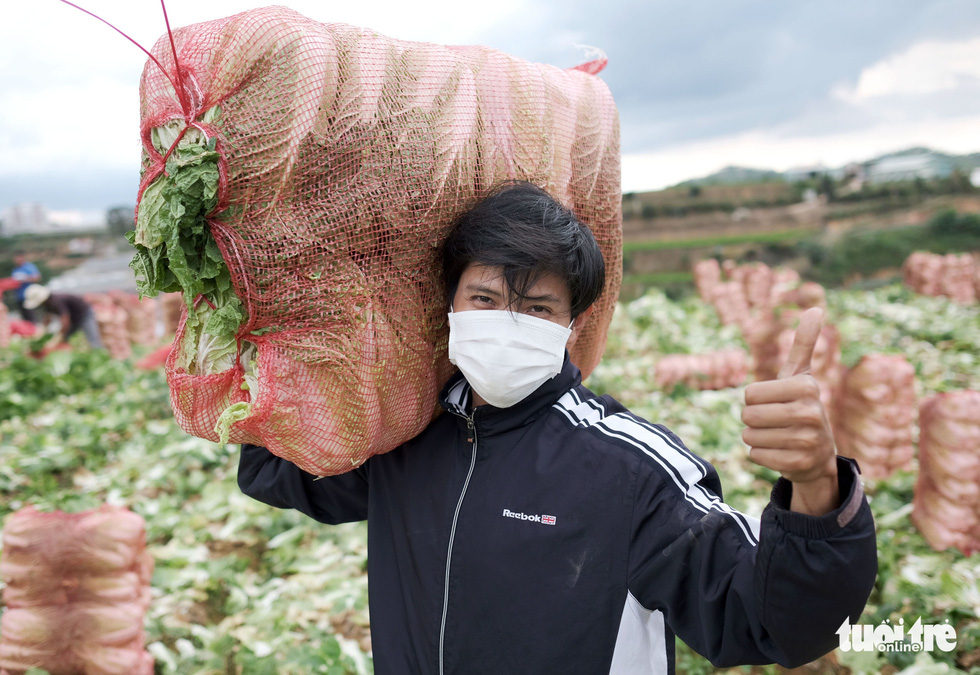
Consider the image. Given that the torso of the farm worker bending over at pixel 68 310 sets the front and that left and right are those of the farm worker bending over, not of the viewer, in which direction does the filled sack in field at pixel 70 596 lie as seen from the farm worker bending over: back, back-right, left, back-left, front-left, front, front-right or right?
left

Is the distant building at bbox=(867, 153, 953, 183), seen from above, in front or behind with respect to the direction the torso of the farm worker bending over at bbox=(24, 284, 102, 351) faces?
behind

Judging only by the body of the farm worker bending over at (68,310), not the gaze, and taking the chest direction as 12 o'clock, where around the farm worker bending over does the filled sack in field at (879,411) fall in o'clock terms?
The filled sack in field is roughly at 8 o'clock from the farm worker bending over.

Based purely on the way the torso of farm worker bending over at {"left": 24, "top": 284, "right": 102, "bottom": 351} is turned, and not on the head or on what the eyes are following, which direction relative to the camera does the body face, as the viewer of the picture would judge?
to the viewer's left

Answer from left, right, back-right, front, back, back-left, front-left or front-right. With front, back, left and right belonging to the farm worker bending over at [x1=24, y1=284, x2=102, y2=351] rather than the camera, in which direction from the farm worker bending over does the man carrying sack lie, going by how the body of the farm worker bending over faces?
left

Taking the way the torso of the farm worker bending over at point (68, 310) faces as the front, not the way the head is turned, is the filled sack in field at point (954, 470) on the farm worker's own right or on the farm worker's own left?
on the farm worker's own left
